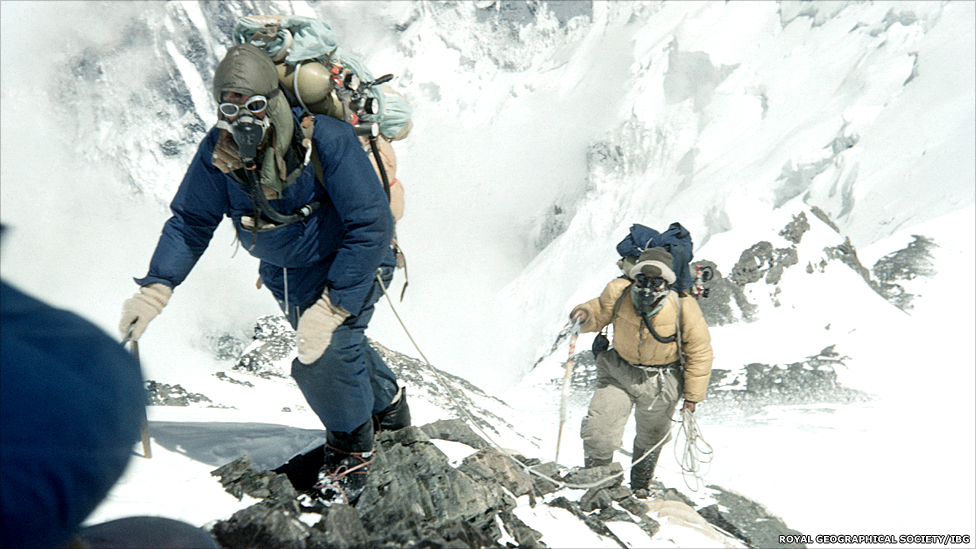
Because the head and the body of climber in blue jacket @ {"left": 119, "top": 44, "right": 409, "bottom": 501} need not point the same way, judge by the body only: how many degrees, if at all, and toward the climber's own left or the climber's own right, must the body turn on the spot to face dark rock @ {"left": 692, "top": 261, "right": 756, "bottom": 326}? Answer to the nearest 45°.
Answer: approximately 180°

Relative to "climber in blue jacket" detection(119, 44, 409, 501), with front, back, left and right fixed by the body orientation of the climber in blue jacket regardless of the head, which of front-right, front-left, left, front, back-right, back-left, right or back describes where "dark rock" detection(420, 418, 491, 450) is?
back

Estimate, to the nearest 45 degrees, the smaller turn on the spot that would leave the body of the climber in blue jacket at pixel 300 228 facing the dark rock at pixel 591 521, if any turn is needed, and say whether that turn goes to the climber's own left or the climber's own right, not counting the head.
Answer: approximately 135° to the climber's own left

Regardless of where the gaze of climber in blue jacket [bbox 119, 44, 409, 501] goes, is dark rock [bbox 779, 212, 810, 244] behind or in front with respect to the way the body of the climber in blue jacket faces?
behind

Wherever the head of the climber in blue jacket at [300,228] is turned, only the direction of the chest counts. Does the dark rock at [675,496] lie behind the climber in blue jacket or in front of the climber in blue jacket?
behind

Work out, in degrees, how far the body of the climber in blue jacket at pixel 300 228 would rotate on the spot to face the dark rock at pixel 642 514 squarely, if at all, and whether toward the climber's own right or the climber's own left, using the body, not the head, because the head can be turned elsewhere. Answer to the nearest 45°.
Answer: approximately 135° to the climber's own left

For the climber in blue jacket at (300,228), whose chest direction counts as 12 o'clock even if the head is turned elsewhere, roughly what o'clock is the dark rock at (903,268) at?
The dark rock is roughly at 7 o'clock from the climber in blue jacket.

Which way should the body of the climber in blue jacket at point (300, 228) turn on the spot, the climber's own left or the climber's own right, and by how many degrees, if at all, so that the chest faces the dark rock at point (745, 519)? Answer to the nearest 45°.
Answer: approximately 135° to the climber's own left

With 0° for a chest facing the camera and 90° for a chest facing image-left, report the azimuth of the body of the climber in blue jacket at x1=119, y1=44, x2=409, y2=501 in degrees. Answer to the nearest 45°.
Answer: approximately 45°
